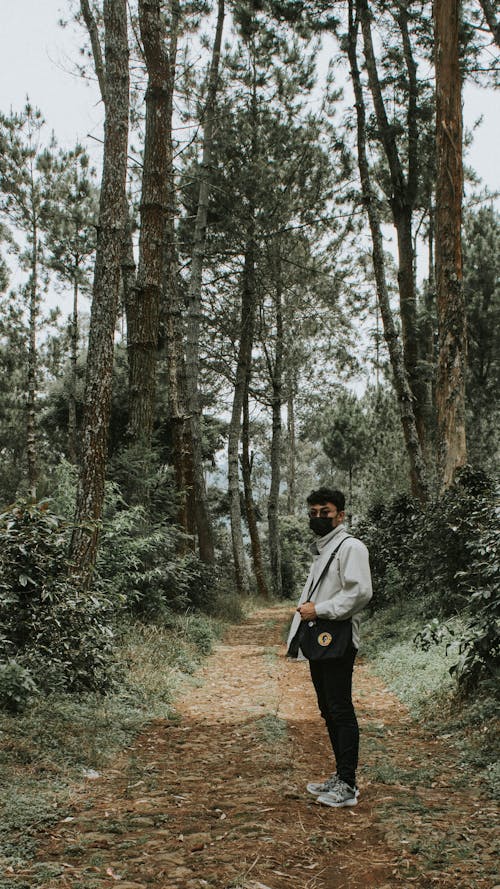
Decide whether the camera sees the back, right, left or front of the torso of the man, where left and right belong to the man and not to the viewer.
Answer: left
